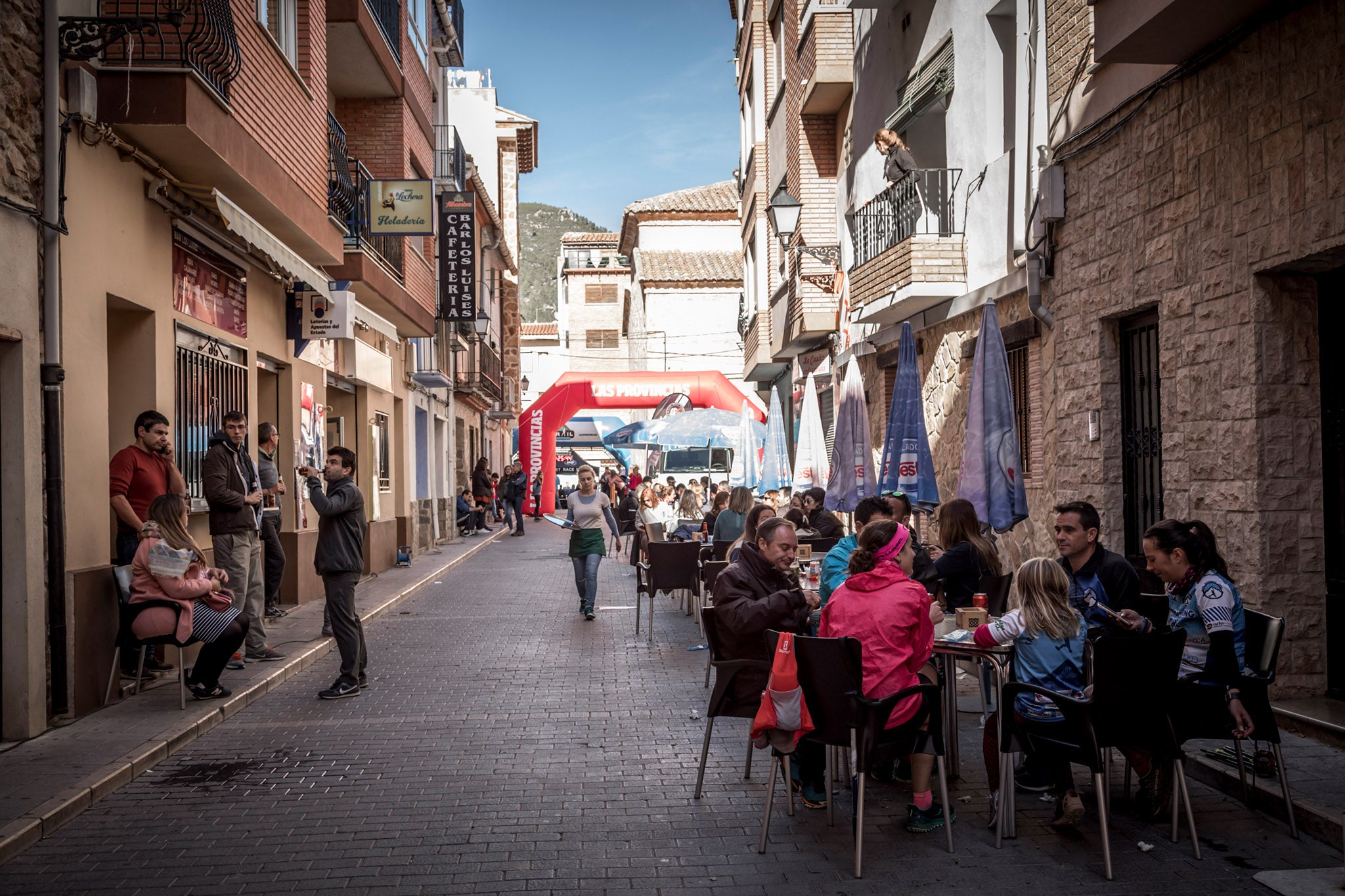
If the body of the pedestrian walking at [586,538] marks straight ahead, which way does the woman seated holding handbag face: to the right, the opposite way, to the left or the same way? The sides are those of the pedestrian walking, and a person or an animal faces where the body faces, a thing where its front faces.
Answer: to the left

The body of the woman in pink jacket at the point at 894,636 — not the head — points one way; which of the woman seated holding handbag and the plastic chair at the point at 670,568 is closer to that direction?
the plastic chair

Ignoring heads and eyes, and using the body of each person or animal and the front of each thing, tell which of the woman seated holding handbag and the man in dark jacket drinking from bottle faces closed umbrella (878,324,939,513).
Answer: the woman seated holding handbag

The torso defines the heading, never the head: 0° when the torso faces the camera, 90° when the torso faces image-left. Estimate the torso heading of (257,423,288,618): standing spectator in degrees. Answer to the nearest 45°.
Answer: approximately 270°

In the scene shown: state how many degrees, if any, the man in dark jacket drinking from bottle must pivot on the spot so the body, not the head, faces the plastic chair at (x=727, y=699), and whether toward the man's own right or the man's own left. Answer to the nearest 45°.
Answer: approximately 135° to the man's own left

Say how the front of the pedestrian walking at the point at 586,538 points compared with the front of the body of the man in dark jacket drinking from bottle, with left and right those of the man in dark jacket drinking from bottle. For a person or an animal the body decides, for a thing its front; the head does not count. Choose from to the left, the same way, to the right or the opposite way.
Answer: to the left

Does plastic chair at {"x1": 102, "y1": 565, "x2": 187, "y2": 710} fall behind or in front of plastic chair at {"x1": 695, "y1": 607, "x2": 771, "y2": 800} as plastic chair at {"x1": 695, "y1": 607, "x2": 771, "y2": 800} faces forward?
behind

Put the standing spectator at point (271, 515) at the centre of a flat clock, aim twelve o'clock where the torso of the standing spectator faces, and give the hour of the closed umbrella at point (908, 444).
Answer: The closed umbrella is roughly at 1 o'clock from the standing spectator.

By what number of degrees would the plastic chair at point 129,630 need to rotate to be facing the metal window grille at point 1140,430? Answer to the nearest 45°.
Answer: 0° — it already faces it

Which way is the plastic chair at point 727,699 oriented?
to the viewer's right

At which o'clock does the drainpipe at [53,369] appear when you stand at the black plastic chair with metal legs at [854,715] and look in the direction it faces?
The drainpipe is roughly at 8 o'clock from the black plastic chair with metal legs.

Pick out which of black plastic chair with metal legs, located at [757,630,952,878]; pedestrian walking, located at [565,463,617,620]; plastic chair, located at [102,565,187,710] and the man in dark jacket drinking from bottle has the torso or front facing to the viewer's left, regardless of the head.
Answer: the man in dark jacket drinking from bottle

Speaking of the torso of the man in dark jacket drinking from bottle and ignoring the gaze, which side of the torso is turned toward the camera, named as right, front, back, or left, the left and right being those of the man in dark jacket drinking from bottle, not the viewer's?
left

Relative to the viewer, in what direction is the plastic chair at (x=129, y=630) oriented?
to the viewer's right
